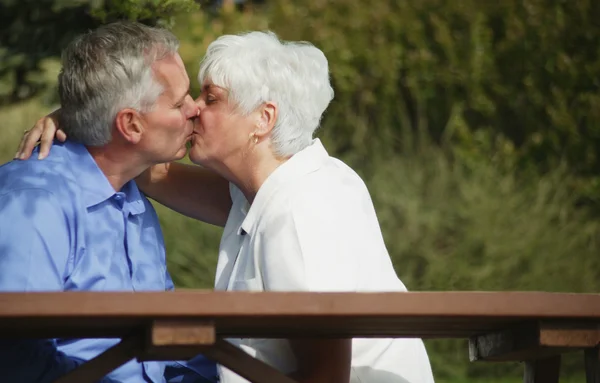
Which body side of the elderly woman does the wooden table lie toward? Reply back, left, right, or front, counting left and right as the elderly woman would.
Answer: left

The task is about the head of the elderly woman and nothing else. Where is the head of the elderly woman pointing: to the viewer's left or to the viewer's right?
to the viewer's left

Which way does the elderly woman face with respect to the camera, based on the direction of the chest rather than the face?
to the viewer's left

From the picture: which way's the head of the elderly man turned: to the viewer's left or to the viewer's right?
to the viewer's right

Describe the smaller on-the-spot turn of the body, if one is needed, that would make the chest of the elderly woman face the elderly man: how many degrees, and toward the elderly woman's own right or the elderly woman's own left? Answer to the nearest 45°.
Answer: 0° — they already face them

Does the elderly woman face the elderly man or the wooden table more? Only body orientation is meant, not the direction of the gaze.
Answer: the elderly man
